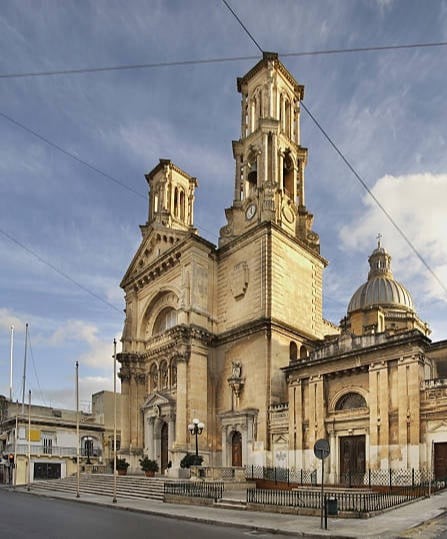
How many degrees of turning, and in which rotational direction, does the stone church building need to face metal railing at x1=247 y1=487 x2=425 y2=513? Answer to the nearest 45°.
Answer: approximately 45° to its left

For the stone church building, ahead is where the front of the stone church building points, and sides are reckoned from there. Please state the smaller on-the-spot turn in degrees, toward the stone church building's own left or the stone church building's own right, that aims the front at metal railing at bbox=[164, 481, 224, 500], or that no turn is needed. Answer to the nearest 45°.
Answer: approximately 45° to the stone church building's own left

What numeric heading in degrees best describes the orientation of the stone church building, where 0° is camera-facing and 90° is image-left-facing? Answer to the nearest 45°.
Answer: approximately 45°
